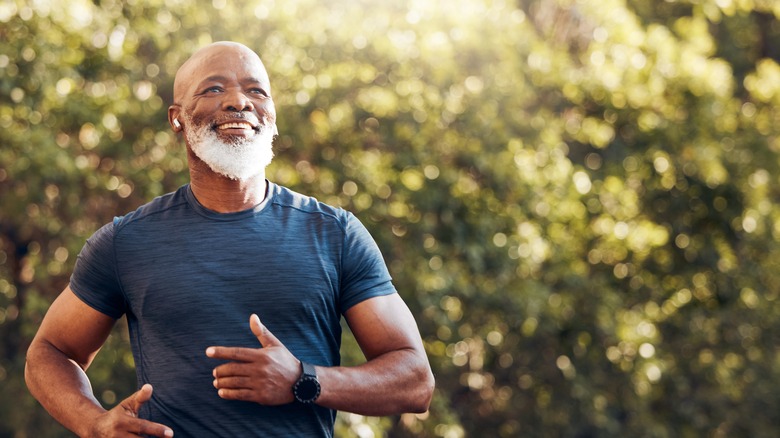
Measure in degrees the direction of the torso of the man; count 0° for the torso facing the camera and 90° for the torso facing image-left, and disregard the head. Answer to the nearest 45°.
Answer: approximately 0°
